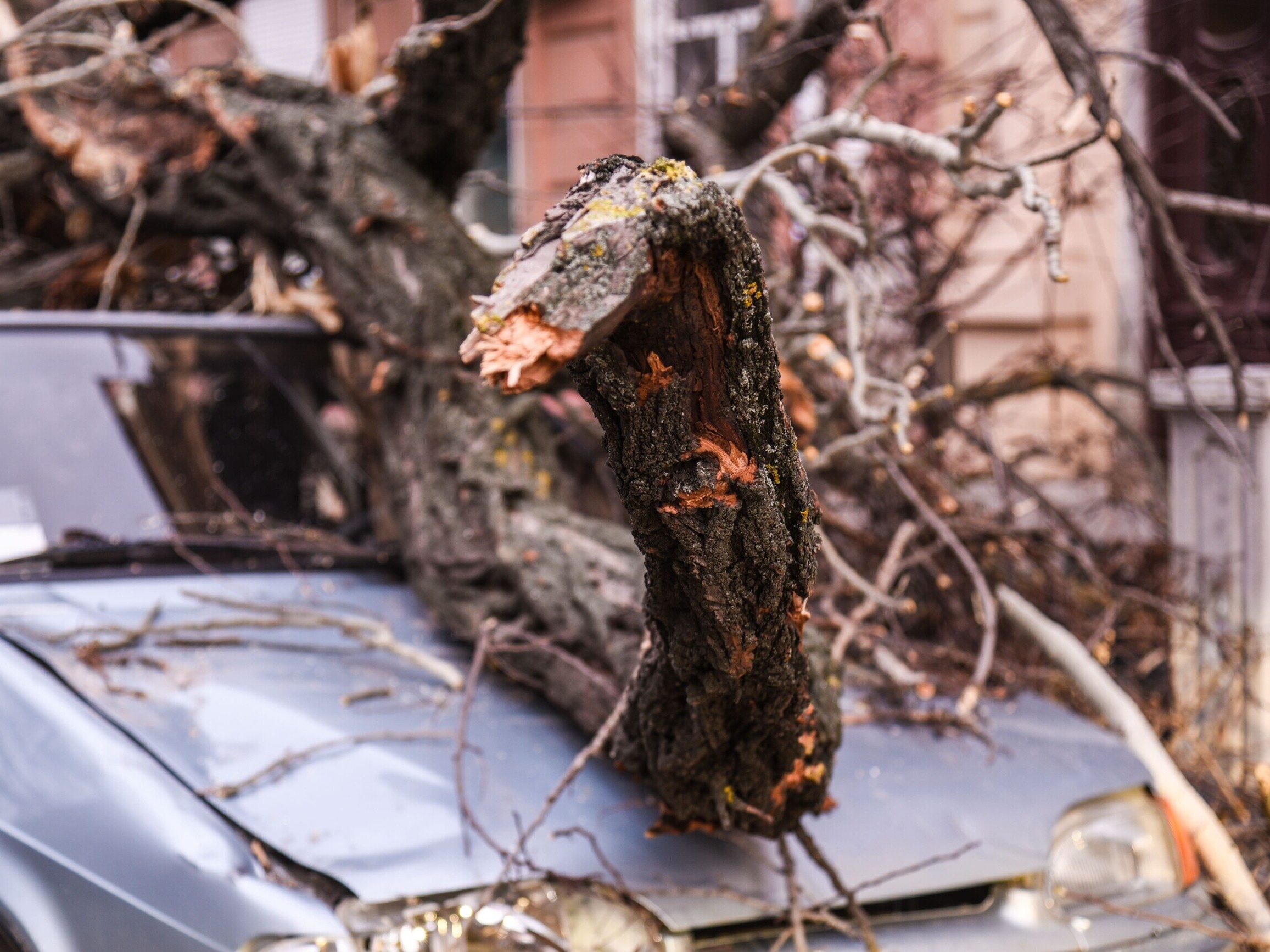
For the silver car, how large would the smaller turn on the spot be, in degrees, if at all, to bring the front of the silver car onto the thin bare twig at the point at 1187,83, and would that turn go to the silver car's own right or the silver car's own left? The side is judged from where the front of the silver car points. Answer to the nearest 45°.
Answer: approximately 90° to the silver car's own left

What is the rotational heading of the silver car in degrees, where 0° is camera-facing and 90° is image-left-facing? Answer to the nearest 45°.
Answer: approximately 315°

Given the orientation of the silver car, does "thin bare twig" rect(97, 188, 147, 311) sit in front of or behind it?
behind
